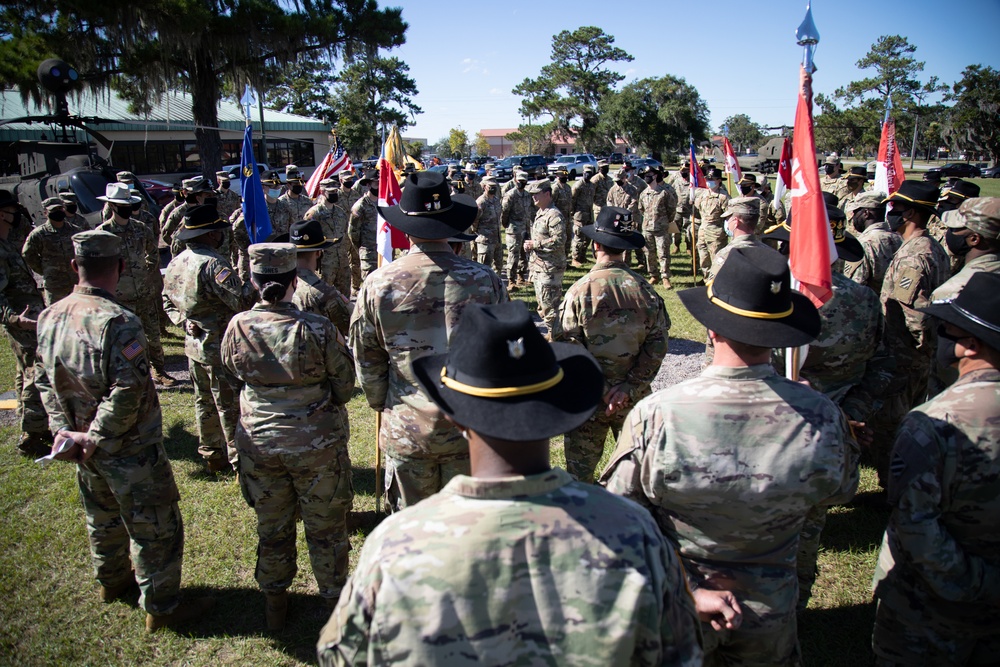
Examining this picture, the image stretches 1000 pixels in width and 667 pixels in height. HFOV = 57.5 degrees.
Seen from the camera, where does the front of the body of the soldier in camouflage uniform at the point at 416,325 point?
away from the camera

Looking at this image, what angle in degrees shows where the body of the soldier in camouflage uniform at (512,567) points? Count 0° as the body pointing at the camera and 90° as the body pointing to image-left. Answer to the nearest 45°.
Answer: approximately 180°

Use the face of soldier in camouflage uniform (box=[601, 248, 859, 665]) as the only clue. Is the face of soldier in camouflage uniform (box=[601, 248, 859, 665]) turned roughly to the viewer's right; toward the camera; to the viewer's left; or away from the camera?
away from the camera

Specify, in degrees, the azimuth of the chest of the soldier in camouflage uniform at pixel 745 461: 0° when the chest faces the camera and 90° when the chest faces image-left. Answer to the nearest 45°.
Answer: approximately 180°

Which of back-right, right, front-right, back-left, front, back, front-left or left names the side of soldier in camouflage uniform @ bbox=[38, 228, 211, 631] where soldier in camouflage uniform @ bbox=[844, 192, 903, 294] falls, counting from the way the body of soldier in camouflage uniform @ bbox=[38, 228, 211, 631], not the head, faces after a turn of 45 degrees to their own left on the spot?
right

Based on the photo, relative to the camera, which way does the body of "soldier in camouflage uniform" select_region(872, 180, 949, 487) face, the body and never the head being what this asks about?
to the viewer's left

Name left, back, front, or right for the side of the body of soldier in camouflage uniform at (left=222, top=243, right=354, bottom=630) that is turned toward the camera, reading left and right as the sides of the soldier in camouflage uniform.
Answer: back

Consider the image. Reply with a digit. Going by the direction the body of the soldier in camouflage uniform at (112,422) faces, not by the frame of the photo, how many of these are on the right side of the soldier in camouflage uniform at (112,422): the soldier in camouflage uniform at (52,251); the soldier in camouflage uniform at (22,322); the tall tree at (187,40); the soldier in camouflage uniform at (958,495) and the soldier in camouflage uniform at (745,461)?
2

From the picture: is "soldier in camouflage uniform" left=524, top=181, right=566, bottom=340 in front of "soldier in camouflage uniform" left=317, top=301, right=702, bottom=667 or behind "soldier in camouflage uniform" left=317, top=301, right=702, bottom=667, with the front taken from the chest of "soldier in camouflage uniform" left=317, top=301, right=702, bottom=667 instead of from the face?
in front

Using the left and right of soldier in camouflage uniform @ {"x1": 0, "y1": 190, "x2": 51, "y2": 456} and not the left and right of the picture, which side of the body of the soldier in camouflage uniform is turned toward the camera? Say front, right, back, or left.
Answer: right

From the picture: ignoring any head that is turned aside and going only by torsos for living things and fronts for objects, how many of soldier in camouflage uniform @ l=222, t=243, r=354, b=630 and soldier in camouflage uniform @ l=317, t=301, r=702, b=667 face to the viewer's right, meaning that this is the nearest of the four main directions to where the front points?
0

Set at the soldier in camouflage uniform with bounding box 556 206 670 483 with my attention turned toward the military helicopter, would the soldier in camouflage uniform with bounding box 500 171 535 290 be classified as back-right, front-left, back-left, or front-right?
front-right

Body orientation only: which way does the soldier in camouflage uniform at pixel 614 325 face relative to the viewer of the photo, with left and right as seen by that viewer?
facing away from the viewer

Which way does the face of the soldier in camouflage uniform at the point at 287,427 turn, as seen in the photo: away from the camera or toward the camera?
away from the camera

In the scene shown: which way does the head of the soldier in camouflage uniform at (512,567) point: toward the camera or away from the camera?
away from the camera
